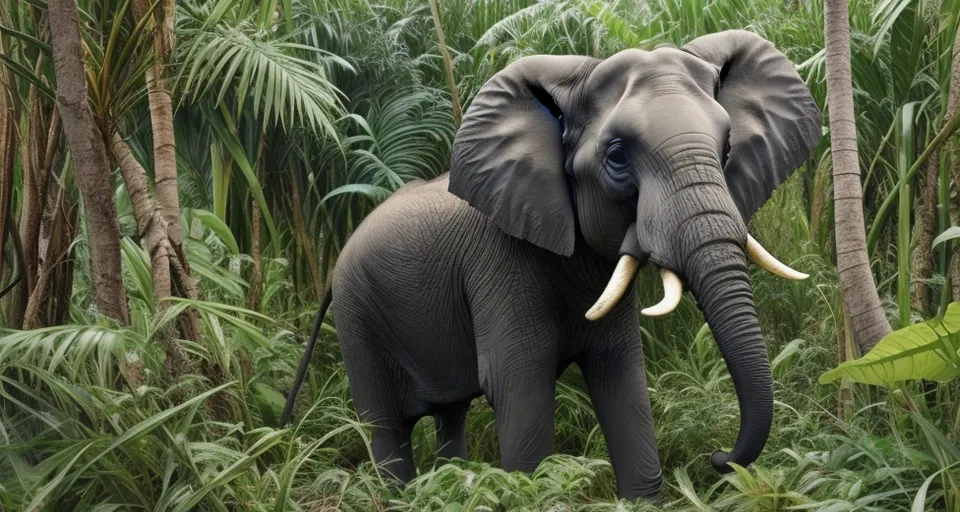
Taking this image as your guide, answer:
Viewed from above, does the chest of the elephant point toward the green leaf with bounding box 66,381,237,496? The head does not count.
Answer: no

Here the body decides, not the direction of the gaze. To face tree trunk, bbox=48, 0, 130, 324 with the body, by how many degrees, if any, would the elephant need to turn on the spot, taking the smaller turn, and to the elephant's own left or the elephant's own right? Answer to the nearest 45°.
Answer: approximately 135° to the elephant's own right

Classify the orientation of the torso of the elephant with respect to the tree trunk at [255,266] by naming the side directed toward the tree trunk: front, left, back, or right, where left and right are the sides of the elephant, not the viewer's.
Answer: back

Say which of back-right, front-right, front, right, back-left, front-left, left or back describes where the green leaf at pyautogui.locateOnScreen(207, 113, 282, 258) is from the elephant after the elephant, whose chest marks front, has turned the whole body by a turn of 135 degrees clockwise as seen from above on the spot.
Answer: front-right

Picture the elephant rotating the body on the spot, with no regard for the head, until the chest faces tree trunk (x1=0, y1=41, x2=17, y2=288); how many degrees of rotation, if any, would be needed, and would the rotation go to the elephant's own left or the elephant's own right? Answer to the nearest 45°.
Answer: approximately 135° to the elephant's own right

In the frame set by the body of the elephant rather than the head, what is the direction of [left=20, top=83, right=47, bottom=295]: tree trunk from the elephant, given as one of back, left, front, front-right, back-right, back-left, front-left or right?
back-right

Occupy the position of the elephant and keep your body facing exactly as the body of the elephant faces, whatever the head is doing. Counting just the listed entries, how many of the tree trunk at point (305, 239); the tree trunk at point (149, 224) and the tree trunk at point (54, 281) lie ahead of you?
0

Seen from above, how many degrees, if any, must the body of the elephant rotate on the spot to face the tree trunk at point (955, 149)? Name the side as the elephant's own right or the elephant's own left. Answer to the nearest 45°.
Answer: approximately 45° to the elephant's own left

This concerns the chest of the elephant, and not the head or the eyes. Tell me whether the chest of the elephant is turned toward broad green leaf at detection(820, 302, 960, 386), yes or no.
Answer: yes

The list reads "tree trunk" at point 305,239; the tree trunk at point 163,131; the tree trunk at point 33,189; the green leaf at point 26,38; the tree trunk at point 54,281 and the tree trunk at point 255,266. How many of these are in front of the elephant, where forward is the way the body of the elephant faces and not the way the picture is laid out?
0

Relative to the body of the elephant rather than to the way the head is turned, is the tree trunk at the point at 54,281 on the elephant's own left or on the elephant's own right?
on the elephant's own right

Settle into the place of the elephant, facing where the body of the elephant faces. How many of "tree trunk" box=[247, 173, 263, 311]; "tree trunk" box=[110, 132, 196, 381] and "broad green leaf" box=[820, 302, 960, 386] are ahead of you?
1

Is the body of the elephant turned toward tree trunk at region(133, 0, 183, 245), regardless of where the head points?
no

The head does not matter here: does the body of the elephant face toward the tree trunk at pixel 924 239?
no

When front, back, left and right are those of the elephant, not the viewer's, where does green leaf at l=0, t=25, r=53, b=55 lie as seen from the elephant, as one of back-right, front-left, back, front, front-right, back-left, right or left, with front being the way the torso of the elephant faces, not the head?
back-right

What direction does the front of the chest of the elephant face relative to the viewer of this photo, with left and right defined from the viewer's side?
facing the viewer and to the right of the viewer
